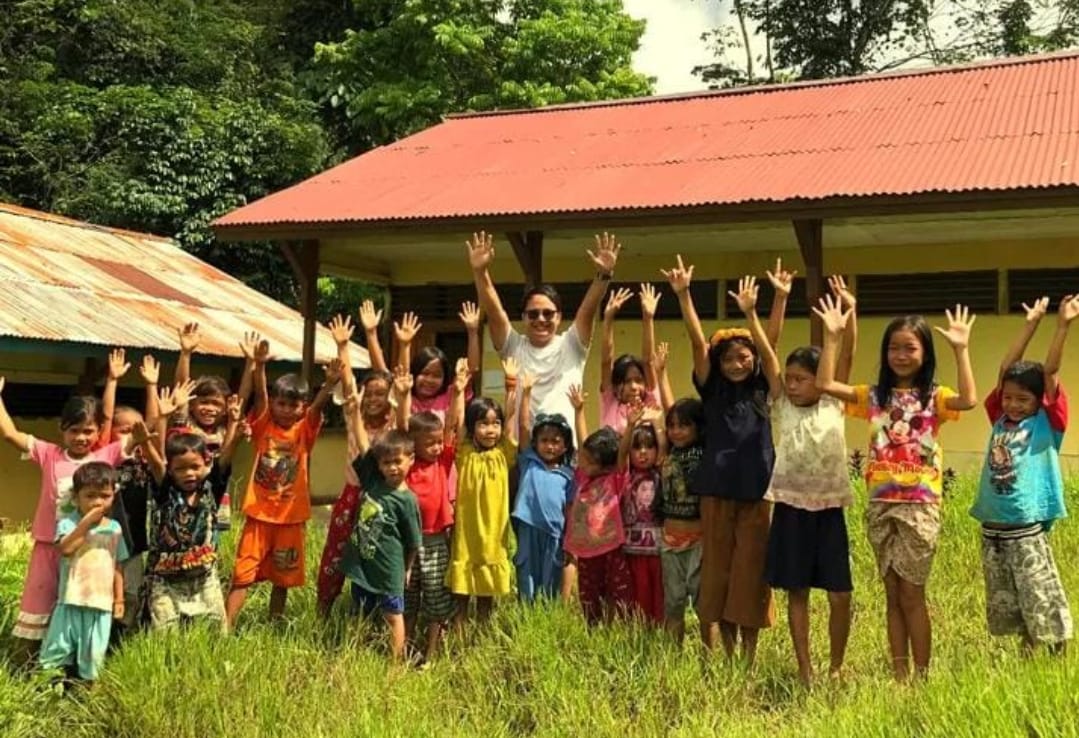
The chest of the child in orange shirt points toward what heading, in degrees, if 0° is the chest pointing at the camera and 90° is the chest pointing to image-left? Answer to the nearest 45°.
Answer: approximately 0°

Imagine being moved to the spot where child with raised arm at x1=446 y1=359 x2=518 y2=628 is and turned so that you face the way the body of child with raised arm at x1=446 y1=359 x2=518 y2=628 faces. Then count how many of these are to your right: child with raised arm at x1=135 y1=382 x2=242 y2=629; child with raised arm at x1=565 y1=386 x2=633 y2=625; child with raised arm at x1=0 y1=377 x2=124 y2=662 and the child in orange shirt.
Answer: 3

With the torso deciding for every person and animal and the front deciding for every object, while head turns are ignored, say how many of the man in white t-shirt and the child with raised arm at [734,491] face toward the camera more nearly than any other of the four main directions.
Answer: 2

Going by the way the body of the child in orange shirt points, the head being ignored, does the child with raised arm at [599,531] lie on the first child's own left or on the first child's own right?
on the first child's own left
